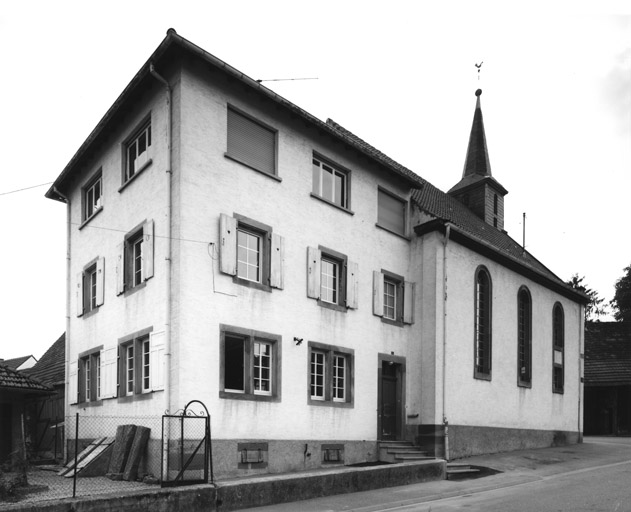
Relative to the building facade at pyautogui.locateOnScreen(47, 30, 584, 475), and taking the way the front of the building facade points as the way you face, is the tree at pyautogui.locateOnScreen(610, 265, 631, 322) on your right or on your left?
on your left

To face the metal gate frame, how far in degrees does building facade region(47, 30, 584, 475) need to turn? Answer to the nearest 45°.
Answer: approximately 45° to its right

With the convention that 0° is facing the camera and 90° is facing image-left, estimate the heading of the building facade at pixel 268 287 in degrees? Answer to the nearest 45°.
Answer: approximately 315°

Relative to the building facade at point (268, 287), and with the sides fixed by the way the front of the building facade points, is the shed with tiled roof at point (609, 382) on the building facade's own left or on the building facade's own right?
on the building facade's own left

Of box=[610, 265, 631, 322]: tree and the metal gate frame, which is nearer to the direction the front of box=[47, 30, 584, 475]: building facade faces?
the metal gate frame

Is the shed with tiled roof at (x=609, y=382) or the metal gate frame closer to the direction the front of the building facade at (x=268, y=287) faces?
the metal gate frame
